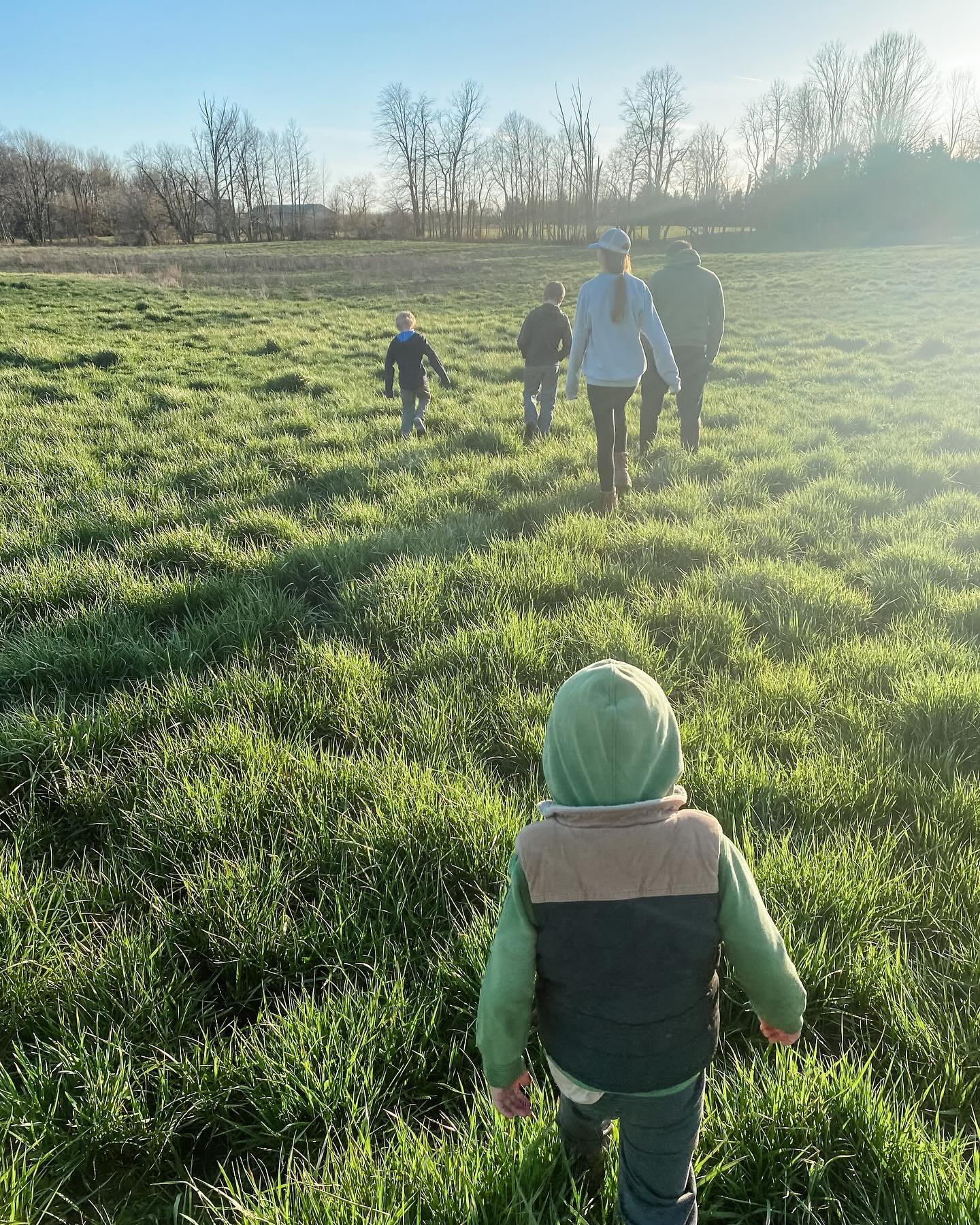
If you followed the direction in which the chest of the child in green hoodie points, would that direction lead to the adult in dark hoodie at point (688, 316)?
yes

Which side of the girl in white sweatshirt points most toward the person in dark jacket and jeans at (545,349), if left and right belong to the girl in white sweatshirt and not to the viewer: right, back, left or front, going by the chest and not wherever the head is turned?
front

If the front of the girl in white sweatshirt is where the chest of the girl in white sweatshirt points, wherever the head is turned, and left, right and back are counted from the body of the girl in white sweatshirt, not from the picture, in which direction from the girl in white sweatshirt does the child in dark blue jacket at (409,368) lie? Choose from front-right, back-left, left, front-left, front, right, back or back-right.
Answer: front-left

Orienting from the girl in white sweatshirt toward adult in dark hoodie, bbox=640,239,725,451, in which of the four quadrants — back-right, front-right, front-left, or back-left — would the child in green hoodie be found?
back-right

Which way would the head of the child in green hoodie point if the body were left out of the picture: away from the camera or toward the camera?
away from the camera

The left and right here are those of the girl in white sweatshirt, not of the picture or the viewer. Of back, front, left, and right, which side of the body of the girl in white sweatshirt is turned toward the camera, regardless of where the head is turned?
back

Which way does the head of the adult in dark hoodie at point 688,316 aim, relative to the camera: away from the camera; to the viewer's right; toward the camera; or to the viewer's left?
away from the camera

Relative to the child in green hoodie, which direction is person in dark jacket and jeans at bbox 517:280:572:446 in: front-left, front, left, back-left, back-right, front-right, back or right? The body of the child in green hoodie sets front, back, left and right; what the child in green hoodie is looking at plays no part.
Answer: front

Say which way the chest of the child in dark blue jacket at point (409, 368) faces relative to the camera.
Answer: away from the camera

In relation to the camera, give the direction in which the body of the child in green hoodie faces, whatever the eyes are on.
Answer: away from the camera

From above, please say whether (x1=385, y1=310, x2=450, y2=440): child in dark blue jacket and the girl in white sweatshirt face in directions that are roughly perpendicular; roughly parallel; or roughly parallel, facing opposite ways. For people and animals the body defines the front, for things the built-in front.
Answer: roughly parallel

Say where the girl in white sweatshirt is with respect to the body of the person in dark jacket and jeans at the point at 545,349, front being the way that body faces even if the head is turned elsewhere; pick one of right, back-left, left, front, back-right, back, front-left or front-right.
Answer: back

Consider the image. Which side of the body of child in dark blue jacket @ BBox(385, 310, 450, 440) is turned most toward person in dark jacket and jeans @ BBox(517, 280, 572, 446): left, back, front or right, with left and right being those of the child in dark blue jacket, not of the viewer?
right

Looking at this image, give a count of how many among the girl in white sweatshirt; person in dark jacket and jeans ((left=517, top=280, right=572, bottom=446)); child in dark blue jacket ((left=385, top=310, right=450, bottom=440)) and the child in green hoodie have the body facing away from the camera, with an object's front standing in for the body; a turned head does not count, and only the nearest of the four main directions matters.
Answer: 4

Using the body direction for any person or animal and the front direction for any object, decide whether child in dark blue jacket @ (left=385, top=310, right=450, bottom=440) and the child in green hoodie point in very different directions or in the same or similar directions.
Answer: same or similar directions

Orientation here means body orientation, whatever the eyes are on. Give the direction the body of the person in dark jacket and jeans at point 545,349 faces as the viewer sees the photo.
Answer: away from the camera

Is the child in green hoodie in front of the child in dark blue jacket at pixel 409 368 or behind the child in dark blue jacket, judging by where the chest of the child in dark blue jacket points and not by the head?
behind
